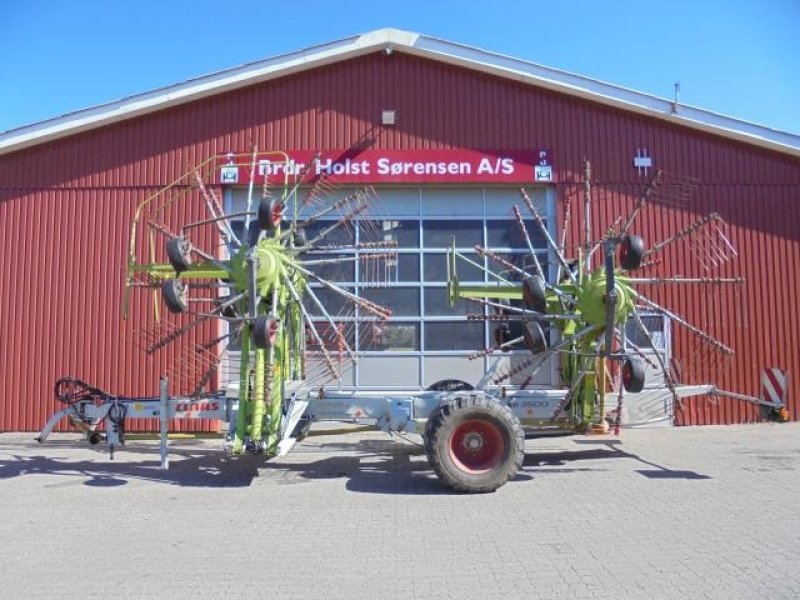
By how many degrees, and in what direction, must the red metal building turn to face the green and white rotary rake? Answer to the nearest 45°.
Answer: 0° — it already faces it

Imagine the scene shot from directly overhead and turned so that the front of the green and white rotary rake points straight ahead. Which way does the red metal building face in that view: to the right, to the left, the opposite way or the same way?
to the left

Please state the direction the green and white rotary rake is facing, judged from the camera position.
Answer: facing to the left of the viewer

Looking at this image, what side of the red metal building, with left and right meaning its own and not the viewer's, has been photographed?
front

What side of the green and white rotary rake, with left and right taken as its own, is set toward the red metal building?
right

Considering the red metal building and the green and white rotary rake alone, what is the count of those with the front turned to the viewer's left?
1
